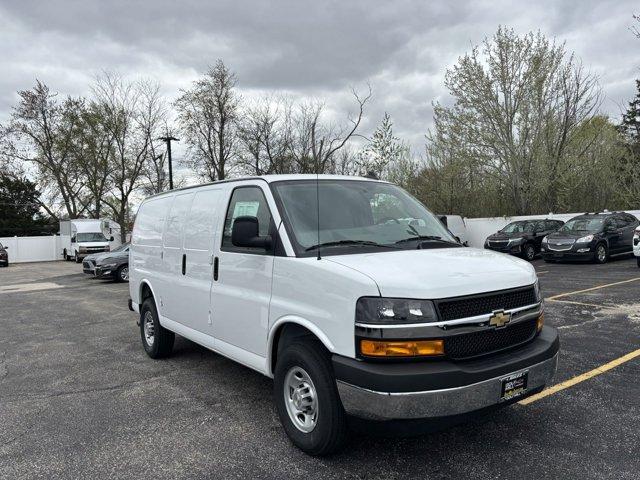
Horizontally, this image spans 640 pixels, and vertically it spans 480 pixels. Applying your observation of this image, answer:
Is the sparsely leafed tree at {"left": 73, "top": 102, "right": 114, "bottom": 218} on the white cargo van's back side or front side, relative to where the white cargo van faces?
on the back side

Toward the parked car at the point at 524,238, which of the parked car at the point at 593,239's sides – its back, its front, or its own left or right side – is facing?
right

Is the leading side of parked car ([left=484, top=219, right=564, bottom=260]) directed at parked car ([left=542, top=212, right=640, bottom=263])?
no

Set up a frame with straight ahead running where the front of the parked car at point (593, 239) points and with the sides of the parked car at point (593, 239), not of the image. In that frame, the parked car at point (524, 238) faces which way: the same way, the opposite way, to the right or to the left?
the same way

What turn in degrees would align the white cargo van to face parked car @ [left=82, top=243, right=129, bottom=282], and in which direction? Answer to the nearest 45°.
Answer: approximately 180°

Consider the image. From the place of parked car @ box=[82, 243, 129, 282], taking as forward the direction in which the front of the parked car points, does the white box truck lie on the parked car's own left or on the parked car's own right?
on the parked car's own right

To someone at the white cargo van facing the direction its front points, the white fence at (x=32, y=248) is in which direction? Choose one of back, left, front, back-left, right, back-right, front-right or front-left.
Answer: back

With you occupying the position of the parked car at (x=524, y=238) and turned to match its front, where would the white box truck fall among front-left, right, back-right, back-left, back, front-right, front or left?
front-right

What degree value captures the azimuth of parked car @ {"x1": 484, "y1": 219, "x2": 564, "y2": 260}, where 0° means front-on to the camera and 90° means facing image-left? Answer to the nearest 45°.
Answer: approximately 45°

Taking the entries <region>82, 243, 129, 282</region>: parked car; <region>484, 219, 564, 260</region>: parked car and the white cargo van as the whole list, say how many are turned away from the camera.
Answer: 0

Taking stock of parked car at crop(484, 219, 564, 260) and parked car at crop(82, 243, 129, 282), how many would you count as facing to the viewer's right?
0

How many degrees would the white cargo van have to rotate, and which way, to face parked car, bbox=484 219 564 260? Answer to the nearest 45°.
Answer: approximately 90° to its left

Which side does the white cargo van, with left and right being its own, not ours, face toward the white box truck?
back

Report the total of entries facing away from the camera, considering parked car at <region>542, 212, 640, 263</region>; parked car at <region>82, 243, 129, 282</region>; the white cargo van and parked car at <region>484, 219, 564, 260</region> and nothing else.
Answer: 0

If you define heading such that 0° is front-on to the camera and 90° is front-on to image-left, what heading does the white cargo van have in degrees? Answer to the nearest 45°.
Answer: approximately 315°

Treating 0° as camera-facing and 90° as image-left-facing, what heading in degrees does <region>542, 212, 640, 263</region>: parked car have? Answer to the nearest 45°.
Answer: approximately 45°

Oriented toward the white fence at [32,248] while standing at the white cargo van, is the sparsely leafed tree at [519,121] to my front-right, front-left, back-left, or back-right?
front-right

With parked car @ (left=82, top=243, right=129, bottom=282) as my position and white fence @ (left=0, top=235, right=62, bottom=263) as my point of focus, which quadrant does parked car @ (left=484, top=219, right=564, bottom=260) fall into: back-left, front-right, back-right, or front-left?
back-right

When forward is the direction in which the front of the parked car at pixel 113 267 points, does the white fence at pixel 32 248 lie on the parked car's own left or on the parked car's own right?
on the parked car's own right
